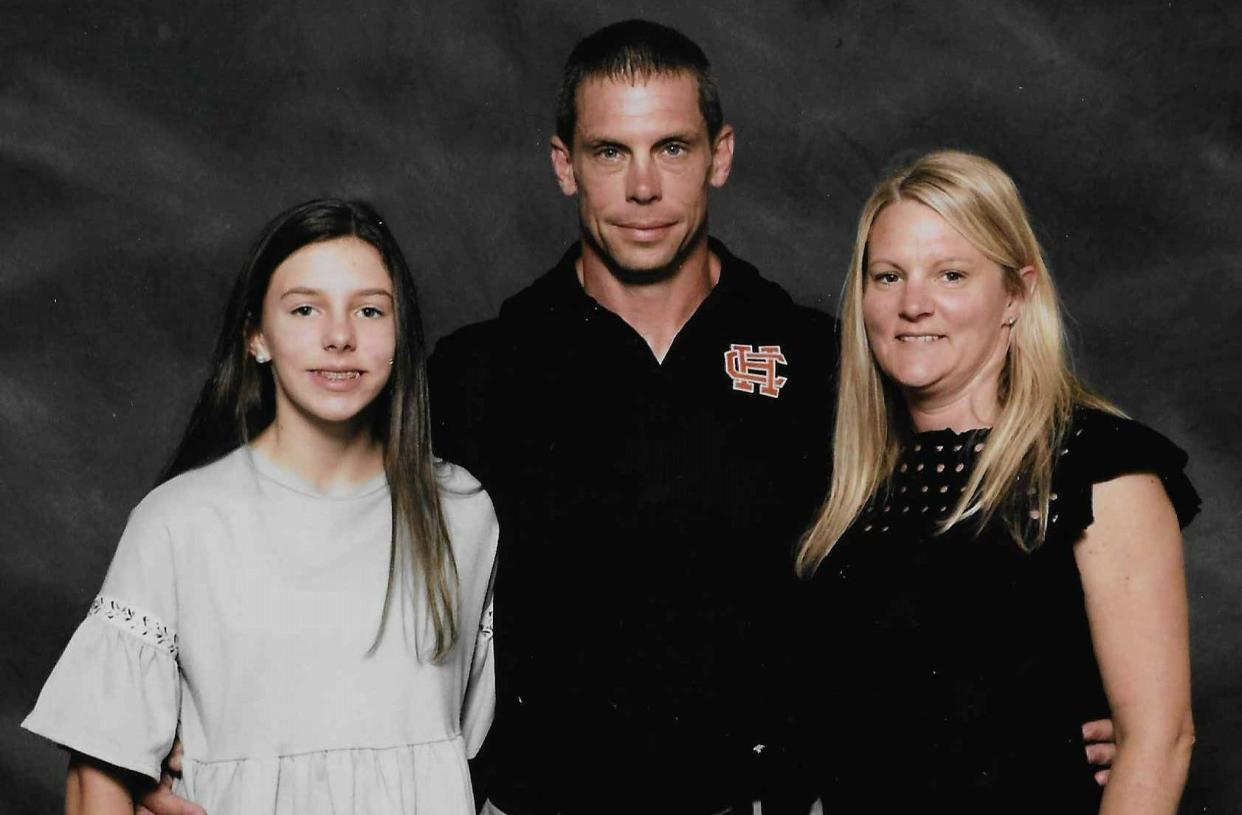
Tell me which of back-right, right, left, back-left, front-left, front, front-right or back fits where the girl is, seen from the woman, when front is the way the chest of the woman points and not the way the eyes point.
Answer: front-right

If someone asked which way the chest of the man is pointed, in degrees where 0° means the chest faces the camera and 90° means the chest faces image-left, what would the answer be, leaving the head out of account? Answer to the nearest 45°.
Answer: approximately 0°

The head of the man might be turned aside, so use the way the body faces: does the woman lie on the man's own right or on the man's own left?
on the man's own left

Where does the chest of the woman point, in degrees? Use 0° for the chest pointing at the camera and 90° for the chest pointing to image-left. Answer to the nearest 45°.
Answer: approximately 45°

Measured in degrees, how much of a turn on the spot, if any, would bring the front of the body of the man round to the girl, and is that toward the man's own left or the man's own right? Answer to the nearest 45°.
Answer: approximately 45° to the man's own right
